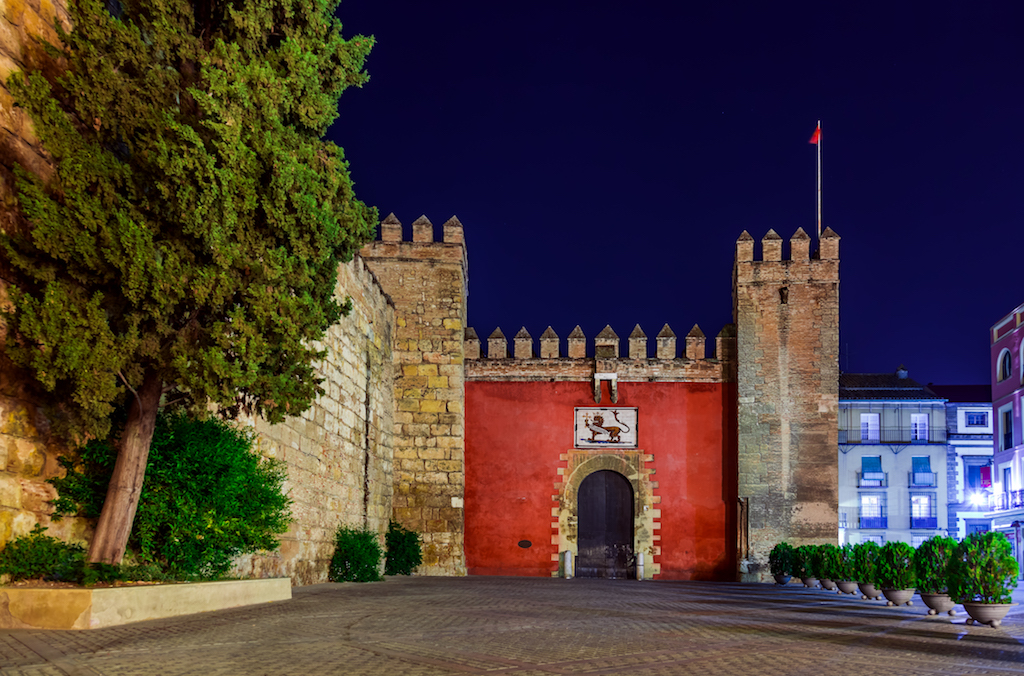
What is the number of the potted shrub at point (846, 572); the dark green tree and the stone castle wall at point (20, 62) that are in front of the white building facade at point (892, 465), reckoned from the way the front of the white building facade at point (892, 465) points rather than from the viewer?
3

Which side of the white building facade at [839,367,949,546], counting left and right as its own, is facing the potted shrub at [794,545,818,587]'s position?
front

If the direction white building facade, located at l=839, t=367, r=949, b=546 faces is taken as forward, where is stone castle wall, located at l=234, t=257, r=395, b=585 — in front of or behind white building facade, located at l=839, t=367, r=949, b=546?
in front

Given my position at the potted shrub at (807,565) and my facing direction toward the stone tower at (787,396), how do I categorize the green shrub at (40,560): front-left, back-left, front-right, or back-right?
back-left

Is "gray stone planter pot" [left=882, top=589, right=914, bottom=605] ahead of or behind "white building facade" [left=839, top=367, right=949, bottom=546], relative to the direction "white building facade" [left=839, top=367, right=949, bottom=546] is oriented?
ahead

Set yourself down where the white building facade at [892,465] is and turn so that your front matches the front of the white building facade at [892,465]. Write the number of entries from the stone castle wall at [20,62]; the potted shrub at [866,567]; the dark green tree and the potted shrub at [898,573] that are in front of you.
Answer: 4

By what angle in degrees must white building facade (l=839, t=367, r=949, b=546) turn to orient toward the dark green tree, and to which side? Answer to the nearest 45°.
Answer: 0° — it already faces it

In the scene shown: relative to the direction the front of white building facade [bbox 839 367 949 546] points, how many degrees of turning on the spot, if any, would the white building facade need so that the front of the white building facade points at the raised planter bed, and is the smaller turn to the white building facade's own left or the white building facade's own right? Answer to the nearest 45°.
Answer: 0° — it already faces it

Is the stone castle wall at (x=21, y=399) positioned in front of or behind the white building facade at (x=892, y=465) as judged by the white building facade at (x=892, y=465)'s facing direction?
in front

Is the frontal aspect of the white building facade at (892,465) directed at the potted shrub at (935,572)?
yes

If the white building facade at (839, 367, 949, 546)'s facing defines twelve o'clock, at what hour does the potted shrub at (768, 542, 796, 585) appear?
The potted shrub is roughly at 12 o'clock from the white building facade.

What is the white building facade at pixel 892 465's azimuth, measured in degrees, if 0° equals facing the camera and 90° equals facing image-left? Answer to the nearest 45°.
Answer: approximately 0°

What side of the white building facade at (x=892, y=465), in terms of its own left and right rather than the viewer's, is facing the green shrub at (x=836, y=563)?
front
